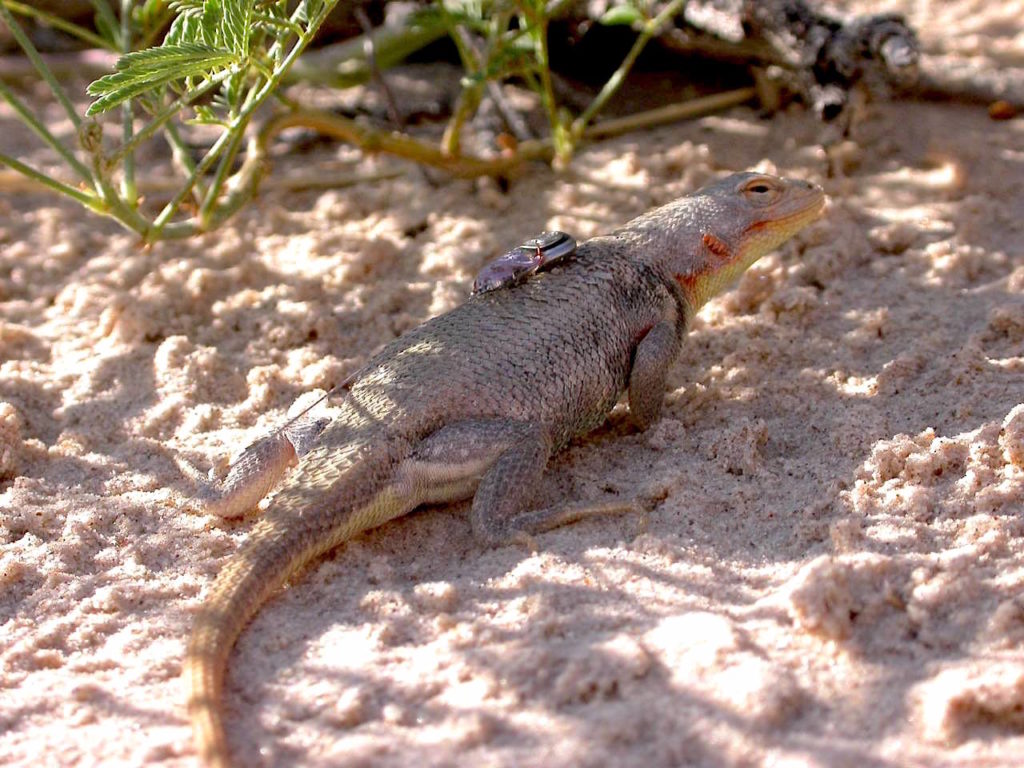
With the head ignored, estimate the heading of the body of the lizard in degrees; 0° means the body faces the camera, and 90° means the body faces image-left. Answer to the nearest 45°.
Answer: approximately 225°

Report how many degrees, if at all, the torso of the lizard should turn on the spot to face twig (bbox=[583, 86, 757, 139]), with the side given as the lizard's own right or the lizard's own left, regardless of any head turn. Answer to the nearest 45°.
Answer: approximately 45° to the lizard's own left
